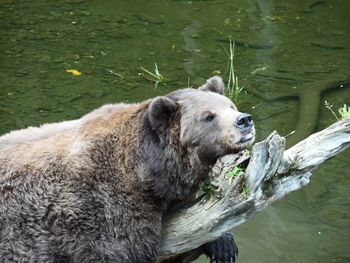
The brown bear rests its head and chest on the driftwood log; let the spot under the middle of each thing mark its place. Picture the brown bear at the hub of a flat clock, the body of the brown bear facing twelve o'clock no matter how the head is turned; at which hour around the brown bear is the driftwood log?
The driftwood log is roughly at 12 o'clock from the brown bear.

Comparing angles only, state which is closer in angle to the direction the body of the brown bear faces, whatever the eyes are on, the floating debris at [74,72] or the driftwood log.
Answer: the driftwood log

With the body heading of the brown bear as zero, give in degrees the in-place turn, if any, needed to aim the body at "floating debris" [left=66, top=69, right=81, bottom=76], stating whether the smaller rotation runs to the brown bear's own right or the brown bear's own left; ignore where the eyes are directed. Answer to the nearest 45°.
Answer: approximately 90° to the brown bear's own left

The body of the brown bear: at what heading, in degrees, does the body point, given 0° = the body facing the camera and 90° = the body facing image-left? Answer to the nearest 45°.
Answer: approximately 270°
